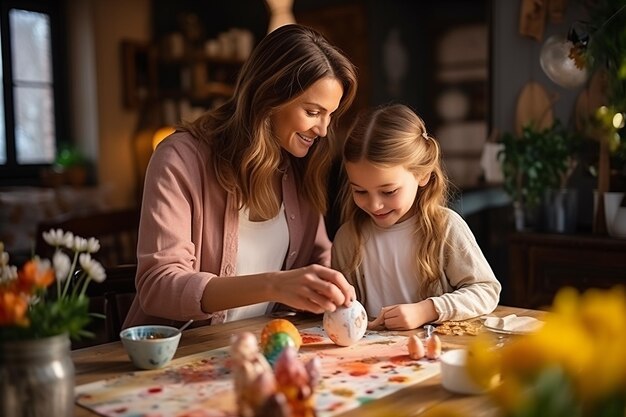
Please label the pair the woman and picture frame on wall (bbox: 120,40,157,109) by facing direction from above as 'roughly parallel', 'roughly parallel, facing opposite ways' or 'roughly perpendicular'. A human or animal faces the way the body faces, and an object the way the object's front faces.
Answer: roughly parallel

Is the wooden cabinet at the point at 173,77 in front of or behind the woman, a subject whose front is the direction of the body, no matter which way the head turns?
behind

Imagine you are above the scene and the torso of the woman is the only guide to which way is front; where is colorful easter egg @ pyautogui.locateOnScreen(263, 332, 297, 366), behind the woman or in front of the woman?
in front

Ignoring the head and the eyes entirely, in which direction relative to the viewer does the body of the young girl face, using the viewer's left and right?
facing the viewer and to the left of the viewer

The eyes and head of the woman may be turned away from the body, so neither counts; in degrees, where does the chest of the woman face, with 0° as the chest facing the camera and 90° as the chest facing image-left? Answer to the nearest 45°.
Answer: approximately 315°

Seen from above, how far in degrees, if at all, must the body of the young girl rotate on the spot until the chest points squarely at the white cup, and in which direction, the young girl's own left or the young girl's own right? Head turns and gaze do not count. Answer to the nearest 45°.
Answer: approximately 45° to the young girl's own left

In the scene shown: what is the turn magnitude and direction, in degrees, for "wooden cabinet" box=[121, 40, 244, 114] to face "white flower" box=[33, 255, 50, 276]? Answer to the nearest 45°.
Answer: approximately 45° to its right

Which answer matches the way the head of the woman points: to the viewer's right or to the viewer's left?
to the viewer's right

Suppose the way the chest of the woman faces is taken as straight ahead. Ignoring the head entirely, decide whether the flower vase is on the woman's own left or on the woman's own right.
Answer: on the woman's own right

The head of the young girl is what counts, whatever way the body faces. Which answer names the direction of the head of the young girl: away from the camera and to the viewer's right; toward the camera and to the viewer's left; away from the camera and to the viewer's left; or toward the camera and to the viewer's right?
toward the camera and to the viewer's left

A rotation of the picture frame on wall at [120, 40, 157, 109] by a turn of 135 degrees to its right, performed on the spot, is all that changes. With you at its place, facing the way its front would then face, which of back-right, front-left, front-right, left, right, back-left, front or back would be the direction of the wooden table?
left

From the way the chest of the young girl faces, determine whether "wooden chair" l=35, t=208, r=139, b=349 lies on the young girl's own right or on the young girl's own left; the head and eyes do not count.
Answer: on the young girl's own right

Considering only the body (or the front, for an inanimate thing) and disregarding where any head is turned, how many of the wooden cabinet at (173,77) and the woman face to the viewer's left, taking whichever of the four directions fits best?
0

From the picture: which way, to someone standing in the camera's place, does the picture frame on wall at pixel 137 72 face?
facing the viewer and to the right of the viewer
